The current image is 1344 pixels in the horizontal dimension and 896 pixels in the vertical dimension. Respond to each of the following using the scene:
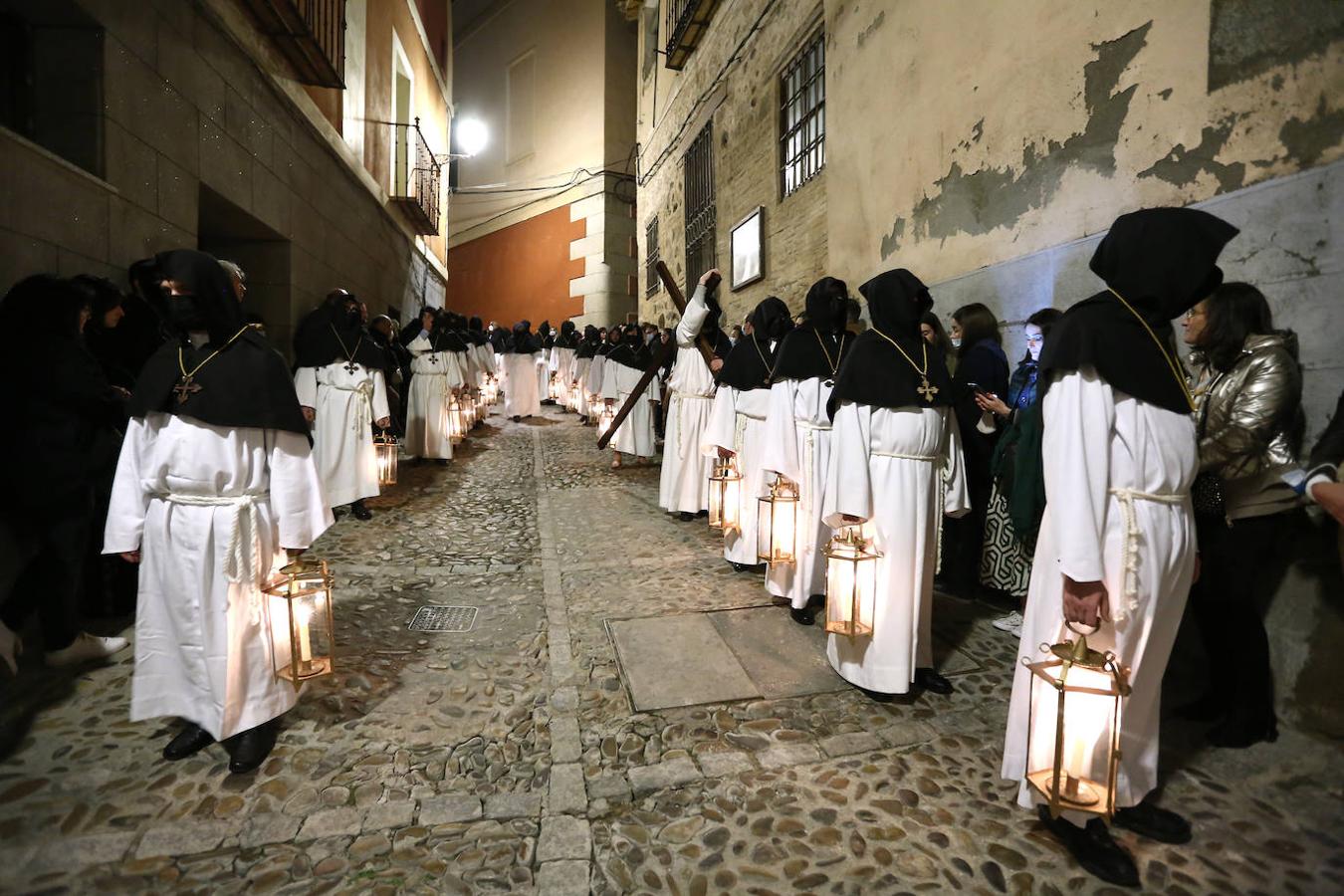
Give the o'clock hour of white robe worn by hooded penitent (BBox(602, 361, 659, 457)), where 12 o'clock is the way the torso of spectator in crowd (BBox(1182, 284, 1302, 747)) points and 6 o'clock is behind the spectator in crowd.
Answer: The white robe worn by hooded penitent is roughly at 1 o'clock from the spectator in crowd.

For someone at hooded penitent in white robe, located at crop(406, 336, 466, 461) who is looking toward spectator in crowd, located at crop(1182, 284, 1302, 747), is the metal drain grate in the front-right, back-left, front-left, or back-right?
front-right

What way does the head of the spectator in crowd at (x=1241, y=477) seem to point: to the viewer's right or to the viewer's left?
to the viewer's left

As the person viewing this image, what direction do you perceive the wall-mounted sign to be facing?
facing the viewer and to the left of the viewer

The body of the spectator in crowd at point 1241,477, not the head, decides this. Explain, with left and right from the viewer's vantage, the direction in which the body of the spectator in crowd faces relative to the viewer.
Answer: facing to the left of the viewer

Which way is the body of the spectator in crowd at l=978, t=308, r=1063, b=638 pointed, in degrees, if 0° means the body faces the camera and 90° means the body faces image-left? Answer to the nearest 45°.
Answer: approximately 90°

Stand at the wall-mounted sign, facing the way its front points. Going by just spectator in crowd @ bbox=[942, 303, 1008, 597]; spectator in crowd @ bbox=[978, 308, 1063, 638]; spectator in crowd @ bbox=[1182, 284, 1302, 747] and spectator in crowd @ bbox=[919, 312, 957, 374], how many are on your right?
0

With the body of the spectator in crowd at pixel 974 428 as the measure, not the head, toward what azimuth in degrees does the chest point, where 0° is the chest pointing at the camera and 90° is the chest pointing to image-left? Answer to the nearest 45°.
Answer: approximately 90°

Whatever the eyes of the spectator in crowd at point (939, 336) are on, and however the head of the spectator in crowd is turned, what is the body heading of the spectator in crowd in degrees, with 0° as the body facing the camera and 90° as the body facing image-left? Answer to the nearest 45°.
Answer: approximately 45°

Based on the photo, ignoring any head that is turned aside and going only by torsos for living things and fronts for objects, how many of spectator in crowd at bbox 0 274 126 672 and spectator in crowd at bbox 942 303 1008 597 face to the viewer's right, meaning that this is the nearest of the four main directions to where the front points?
1

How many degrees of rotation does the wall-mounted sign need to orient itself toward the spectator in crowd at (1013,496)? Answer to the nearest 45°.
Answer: approximately 45° to its left

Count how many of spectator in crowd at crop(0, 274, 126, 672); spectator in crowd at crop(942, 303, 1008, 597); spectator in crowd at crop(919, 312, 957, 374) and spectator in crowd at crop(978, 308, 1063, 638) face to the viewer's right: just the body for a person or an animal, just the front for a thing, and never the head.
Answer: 1

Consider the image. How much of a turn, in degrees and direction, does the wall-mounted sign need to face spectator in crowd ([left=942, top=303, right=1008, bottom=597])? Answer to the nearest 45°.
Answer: approximately 45° to its left

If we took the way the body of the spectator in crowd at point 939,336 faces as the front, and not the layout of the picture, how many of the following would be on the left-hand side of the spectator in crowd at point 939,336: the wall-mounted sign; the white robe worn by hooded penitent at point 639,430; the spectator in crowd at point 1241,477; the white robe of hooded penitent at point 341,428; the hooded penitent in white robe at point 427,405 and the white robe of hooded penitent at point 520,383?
1
